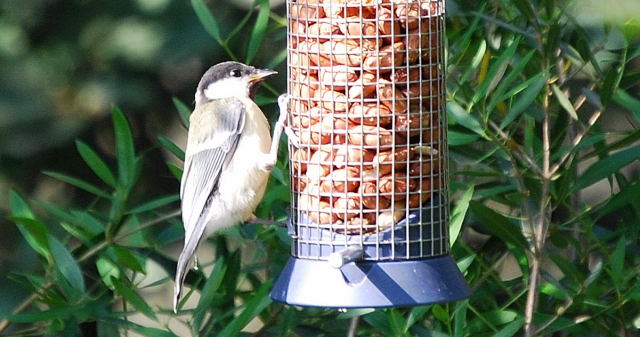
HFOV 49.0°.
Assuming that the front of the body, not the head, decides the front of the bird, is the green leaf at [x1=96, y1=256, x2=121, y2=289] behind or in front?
behind

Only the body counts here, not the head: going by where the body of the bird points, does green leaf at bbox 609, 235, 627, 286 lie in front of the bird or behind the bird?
in front

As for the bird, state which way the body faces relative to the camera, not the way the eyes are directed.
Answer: to the viewer's right

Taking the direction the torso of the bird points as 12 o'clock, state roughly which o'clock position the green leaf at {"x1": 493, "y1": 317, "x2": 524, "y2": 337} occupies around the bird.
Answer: The green leaf is roughly at 1 o'clock from the bird.

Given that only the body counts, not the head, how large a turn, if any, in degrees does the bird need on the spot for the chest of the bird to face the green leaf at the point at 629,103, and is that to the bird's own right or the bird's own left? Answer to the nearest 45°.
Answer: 0° — it already faces it

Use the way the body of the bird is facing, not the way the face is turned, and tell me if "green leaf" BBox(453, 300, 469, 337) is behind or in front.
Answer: in front

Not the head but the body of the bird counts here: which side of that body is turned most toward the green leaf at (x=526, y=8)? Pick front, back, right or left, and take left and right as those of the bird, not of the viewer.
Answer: front
